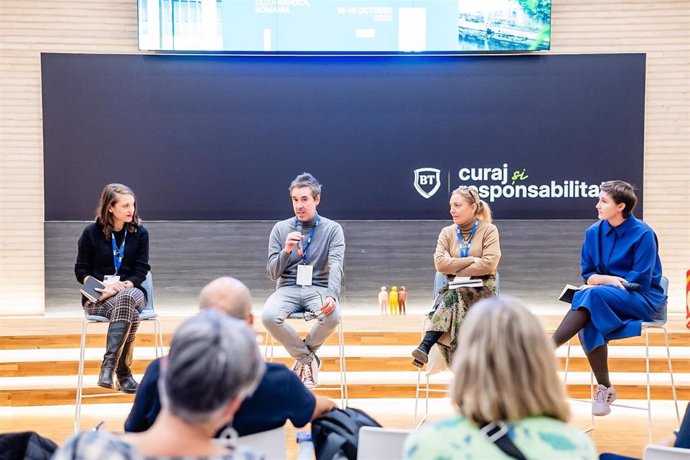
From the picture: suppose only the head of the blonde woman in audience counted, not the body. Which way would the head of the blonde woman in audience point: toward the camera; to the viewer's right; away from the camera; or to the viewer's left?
away from the camera

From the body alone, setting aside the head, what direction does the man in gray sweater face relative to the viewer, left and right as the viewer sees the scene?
facing the viewer

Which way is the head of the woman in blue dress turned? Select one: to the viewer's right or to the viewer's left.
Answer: to the viewer's left

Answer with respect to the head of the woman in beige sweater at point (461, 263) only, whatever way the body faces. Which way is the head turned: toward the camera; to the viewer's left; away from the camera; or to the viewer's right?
to the viewer's left

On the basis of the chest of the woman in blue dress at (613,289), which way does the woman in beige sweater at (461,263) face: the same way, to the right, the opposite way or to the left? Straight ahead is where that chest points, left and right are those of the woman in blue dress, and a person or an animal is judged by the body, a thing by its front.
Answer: the same way

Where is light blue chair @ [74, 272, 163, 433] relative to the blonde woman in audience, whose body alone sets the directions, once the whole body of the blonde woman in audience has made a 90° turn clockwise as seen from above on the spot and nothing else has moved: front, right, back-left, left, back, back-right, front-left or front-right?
back-left

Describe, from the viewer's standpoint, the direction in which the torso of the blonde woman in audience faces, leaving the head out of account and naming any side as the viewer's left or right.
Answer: facing away from the viewer

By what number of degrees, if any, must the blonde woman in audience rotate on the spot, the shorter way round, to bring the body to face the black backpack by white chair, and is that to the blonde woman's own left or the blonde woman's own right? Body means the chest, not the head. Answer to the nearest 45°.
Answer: approximately 45° to the blonde woman's own left

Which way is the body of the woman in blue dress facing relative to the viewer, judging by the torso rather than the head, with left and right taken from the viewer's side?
facing the viewer and to the left of the viewer

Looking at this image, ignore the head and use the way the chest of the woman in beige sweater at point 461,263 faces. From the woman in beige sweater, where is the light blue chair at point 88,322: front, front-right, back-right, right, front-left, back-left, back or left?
front-right

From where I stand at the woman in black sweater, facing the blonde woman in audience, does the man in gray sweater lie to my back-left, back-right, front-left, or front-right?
front-left

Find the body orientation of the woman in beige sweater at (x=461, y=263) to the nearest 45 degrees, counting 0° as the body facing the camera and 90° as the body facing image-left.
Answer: approximately 45°

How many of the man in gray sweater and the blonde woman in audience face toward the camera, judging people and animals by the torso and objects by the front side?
1

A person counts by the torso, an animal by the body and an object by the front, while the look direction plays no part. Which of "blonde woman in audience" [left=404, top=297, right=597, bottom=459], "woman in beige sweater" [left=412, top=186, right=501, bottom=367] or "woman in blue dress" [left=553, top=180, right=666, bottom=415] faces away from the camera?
the blonde woman in audience

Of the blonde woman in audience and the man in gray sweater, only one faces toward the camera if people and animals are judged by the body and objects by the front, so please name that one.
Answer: the man in gray sweater

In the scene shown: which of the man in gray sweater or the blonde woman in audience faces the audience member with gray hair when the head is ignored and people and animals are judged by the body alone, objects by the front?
the man in gray sweater

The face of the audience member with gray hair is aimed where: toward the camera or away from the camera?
away from the camera

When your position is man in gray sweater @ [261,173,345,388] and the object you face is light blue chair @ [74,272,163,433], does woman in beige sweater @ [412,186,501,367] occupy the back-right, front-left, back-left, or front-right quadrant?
back-left

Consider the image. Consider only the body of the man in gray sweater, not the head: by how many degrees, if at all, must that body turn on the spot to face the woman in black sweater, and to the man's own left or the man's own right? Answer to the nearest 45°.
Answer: approximately 90° to the man's own right

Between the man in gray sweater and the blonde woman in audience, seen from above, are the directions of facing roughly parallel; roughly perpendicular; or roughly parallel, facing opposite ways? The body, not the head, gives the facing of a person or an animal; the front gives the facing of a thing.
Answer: roughly parallel, facing opposite ways

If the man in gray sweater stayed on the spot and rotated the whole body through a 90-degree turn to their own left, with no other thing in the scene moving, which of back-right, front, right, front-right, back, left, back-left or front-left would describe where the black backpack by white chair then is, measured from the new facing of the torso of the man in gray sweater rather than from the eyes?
right
